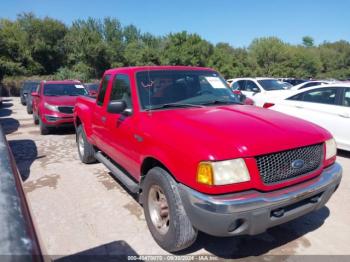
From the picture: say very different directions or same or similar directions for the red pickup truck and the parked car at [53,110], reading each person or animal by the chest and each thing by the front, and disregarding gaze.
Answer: same or similar directions

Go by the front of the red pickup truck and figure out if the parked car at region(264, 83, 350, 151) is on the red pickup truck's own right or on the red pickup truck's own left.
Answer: on the red pickup truck's own left

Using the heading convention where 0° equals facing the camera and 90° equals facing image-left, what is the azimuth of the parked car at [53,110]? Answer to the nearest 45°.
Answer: approximately 315°

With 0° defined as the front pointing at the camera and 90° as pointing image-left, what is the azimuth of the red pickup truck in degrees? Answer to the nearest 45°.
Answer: approximately 315°

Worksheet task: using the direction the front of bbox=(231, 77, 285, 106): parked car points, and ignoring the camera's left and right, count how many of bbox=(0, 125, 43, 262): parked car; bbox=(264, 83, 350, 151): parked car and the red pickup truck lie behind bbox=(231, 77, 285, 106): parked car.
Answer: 0

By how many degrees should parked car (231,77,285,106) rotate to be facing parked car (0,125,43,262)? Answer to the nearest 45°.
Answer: approximately 45° to its right

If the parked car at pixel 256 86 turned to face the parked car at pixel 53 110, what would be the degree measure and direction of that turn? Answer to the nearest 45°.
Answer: approximately 90° to its right

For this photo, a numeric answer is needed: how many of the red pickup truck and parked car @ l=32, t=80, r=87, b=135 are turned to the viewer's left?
0

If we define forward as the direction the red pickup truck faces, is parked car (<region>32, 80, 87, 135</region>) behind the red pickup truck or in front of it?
behind

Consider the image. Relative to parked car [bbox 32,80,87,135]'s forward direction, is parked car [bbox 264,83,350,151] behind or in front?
in front

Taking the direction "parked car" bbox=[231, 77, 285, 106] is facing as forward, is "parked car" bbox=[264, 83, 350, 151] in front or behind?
in front

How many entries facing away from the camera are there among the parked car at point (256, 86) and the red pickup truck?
0

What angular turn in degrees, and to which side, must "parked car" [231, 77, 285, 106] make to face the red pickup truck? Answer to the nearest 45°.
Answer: approximately 45° to its right

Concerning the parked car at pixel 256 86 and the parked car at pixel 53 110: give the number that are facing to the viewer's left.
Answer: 0

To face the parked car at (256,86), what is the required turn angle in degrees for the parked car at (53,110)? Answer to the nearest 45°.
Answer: approximately 45° to its left

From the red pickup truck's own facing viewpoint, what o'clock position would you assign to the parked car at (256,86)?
The parked car is roughly at 8 o'clock from the red pickup truck.
